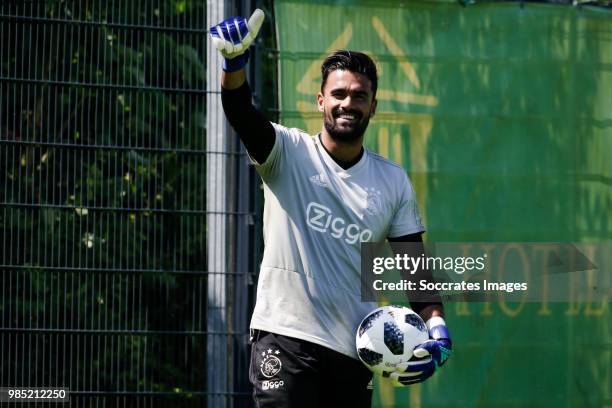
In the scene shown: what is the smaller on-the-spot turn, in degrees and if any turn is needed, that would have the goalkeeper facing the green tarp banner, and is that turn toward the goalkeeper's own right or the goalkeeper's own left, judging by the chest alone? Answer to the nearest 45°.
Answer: approximately 135° to the goalkeeper's own left

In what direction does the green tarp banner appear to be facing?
toward the camera

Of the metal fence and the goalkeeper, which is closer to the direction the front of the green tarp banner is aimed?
the goalkeeper

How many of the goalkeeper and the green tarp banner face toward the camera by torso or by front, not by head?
2

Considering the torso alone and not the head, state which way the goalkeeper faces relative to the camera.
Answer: toward the camera

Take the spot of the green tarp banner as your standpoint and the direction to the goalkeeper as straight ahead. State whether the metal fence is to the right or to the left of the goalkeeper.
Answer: right

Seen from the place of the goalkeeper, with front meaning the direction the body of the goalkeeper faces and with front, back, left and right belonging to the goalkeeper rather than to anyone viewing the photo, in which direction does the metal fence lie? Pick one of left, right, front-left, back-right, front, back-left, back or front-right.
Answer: back-right

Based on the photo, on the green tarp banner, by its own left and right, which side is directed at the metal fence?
right
